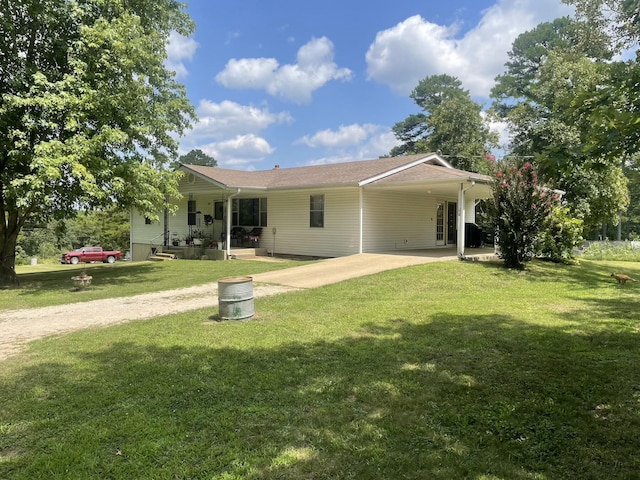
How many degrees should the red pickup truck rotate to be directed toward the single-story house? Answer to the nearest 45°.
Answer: approximately 135° to its left

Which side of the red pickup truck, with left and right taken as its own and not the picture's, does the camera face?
left

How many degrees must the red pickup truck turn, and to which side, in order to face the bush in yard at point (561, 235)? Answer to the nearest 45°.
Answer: approximately 135° to its left

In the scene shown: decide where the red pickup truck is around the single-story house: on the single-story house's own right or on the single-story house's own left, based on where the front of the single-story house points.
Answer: on the single-story house's own right

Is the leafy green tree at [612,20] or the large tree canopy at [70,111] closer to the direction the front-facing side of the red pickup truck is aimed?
the large tree canopy

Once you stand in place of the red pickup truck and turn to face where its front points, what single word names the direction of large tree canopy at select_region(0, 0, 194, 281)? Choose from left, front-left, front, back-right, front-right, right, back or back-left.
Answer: left

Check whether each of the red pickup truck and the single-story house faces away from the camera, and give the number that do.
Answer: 0

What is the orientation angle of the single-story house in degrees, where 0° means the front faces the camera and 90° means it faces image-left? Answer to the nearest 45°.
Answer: approximately 45°

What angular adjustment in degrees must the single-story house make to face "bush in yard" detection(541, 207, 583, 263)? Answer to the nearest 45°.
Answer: approximately 90° to its left

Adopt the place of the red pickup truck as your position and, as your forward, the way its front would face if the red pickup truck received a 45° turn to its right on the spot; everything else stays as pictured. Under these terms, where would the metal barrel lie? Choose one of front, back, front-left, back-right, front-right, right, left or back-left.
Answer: back-left

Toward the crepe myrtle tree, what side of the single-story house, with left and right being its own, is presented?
left
